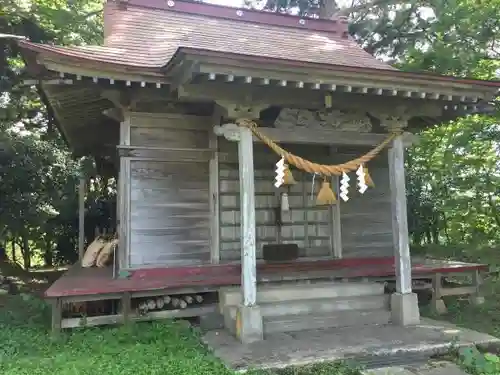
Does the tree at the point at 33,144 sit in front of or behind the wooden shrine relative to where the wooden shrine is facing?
behind

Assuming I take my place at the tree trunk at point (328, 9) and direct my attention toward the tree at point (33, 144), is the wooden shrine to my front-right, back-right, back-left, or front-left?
front-left

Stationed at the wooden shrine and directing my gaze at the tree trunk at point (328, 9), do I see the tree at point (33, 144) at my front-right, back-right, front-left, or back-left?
front-left

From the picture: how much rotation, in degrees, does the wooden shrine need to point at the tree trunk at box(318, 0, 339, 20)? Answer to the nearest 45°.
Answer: approximately 135° to its left

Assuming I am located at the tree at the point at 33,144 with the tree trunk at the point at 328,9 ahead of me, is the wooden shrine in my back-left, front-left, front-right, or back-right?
front-right

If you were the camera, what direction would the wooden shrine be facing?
facing the viewer and to the right of the viewer
